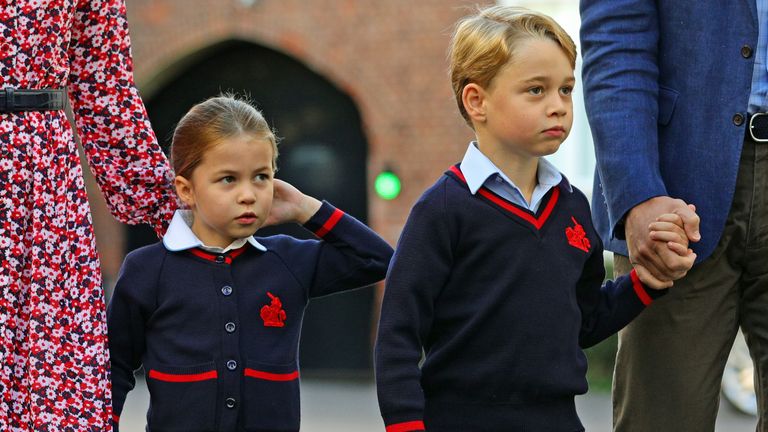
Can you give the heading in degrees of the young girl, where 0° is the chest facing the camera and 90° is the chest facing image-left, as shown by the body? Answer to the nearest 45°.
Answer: approximately 0°

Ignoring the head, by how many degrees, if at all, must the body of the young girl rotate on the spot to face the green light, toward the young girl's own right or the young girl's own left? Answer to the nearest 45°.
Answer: approximately 180°

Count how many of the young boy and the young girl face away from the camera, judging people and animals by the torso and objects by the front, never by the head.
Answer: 0

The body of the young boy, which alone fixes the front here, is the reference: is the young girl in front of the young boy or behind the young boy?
behind

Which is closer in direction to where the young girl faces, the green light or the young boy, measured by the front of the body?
the young boy

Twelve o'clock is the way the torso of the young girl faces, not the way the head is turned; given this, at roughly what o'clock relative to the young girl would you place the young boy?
The young boy is roughly at 10 o'clock from the young girl.

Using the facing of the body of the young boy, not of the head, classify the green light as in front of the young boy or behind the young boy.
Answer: behind
